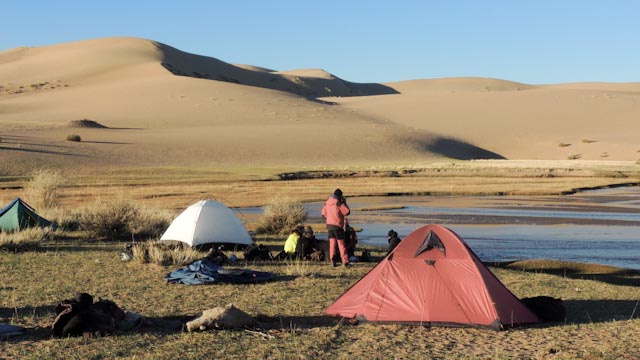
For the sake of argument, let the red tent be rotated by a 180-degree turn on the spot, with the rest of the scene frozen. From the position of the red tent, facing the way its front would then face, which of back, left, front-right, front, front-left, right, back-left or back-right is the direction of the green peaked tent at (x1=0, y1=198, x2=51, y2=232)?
front-left

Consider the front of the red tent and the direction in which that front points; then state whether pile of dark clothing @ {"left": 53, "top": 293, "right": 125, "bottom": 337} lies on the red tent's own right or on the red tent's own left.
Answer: on the red tent's own right

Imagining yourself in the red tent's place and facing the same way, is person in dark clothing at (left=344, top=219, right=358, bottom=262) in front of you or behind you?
behind

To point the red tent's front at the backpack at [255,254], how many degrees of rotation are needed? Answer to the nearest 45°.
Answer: approximately 135° to its right

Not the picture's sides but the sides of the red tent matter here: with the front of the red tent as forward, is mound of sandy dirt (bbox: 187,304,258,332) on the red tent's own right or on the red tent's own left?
on the red tent's own right
